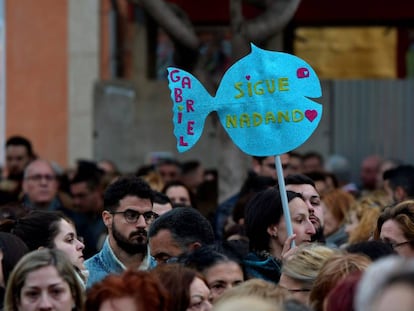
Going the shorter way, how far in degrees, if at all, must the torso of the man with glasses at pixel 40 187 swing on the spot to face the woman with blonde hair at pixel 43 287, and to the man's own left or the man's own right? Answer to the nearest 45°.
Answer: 0° — they already face them

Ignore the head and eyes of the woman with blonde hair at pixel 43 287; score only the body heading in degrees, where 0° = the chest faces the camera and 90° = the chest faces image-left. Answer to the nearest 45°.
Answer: approximately 0°

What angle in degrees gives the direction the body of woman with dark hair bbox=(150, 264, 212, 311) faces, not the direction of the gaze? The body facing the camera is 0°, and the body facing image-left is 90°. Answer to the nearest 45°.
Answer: approximately 315°

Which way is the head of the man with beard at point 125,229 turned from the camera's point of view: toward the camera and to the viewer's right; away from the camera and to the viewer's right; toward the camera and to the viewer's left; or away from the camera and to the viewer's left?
toward the camera and to the viewer's right

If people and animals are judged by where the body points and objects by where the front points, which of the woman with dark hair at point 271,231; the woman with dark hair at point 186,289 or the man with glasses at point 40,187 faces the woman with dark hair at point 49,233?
the man with glasses

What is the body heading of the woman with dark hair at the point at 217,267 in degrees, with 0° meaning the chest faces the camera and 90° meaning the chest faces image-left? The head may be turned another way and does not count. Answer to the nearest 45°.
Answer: approximately 315°
